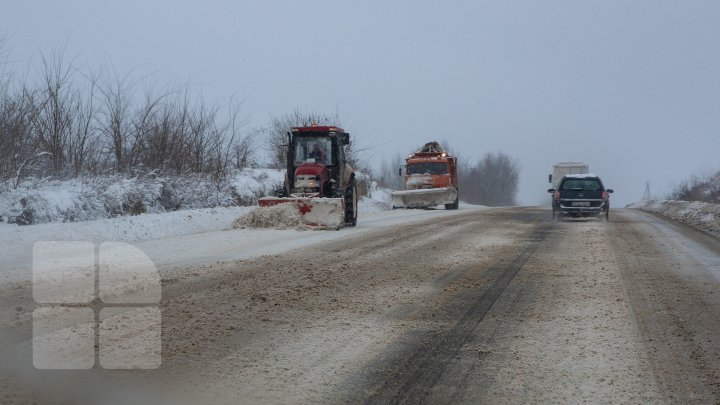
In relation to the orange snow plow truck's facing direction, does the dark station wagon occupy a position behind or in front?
in front

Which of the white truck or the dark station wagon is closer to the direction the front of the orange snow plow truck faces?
the dark station wagon

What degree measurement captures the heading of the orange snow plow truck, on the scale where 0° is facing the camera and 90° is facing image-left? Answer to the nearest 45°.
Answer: approximately 0°

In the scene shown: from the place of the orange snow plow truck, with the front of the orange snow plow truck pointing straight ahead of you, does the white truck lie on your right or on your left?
on your left
